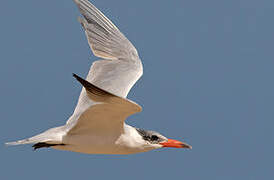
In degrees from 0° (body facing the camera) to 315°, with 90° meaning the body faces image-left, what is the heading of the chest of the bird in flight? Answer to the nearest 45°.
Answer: approximately 270°
